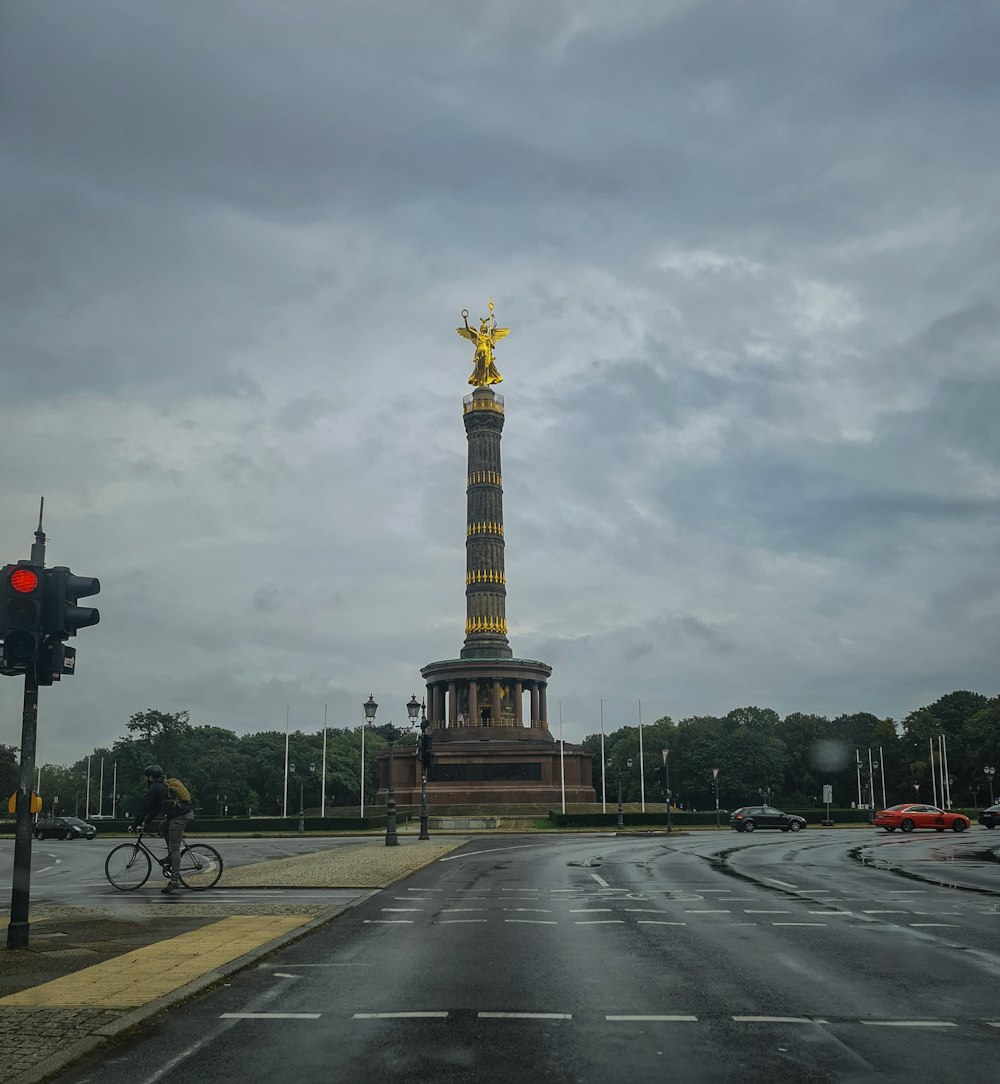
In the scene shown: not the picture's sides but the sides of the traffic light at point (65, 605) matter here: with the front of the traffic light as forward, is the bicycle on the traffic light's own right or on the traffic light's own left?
on the traffic light's own left

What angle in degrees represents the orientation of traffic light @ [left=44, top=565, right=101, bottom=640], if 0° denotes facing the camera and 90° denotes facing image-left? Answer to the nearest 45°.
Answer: approximately 270°

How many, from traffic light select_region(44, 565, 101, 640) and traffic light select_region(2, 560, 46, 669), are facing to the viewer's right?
1

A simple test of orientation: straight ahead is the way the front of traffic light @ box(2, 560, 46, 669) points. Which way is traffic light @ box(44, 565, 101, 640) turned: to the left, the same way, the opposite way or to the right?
to the left

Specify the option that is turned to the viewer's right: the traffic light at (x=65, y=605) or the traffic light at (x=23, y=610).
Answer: the traffic light at (x=65, y=605)

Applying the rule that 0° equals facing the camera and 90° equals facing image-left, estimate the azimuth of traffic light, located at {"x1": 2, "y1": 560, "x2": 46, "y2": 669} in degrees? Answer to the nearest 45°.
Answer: approximately 0°

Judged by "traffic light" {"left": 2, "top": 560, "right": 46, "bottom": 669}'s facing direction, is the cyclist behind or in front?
behind

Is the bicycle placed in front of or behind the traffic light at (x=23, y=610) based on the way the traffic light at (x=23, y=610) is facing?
behind
